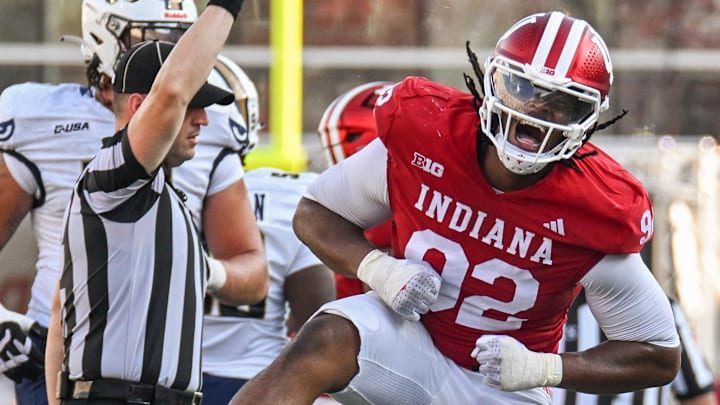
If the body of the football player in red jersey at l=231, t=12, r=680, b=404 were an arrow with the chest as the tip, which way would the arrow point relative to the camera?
toward the camera

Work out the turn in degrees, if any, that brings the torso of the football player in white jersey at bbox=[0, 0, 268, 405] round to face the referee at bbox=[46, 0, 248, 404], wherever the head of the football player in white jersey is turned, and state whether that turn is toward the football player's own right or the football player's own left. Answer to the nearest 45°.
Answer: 0° — they already face them

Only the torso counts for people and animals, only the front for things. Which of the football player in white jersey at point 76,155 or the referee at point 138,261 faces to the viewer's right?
the referee

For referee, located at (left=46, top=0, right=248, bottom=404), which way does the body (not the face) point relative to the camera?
to the viewer's right

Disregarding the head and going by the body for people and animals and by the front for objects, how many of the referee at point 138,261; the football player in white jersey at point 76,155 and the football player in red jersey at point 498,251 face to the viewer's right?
1

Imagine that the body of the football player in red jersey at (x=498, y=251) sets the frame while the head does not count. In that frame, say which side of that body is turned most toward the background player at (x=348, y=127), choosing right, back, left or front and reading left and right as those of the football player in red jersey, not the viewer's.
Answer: back

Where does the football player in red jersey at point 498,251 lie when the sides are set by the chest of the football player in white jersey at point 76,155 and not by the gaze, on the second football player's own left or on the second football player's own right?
on the second football player's own left

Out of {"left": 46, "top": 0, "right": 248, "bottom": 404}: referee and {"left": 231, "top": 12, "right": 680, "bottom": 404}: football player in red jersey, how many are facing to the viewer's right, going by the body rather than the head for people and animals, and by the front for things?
1

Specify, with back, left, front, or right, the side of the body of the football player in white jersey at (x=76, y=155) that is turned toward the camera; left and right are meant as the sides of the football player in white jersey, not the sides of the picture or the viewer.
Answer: front

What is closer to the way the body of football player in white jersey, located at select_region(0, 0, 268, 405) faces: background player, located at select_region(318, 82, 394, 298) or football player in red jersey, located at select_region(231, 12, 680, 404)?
the football player in red jersey

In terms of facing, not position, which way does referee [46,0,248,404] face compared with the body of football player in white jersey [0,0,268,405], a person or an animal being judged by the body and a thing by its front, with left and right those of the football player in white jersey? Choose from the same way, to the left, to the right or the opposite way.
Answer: to the left
